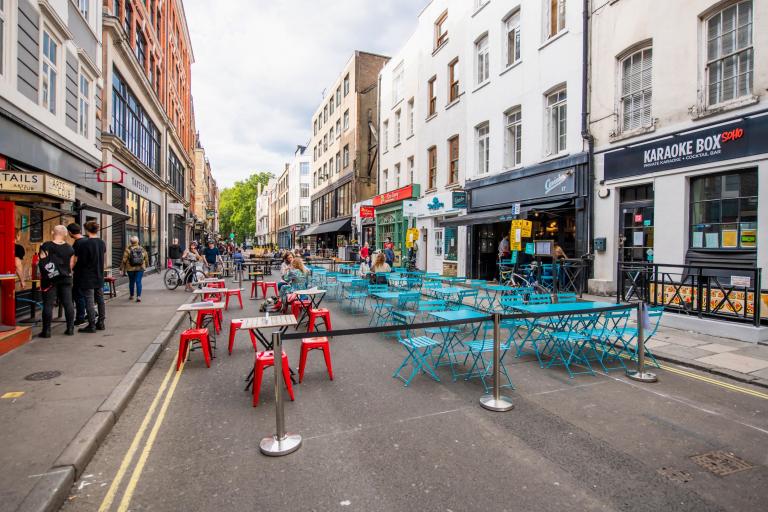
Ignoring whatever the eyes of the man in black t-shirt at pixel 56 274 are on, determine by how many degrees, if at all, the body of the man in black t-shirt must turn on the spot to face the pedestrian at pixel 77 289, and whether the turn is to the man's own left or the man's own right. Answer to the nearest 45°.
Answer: approximately 45° to the man's own right

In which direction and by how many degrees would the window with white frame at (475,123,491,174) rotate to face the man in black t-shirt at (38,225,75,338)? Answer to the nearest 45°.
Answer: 0° — it already faces them

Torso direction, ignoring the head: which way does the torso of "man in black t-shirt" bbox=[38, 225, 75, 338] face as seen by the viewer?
away from the camera

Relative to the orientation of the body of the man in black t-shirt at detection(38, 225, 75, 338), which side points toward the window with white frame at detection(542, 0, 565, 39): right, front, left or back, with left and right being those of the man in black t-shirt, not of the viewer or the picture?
right

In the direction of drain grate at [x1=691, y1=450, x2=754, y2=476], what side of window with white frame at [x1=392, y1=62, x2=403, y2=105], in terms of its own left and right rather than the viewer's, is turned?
left

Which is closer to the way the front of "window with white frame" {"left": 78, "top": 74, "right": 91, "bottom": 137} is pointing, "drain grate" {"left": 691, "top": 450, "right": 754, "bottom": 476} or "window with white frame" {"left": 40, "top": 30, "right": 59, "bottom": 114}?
the drain grate

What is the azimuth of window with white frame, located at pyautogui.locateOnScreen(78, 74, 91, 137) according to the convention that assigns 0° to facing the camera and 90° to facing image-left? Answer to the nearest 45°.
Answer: approximately 270°

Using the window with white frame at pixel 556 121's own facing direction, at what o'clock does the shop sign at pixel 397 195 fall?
The shop sign is roughly at 3 o'clock from the window with white frame.

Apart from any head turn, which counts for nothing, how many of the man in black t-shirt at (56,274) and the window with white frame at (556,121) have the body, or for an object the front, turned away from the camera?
1
